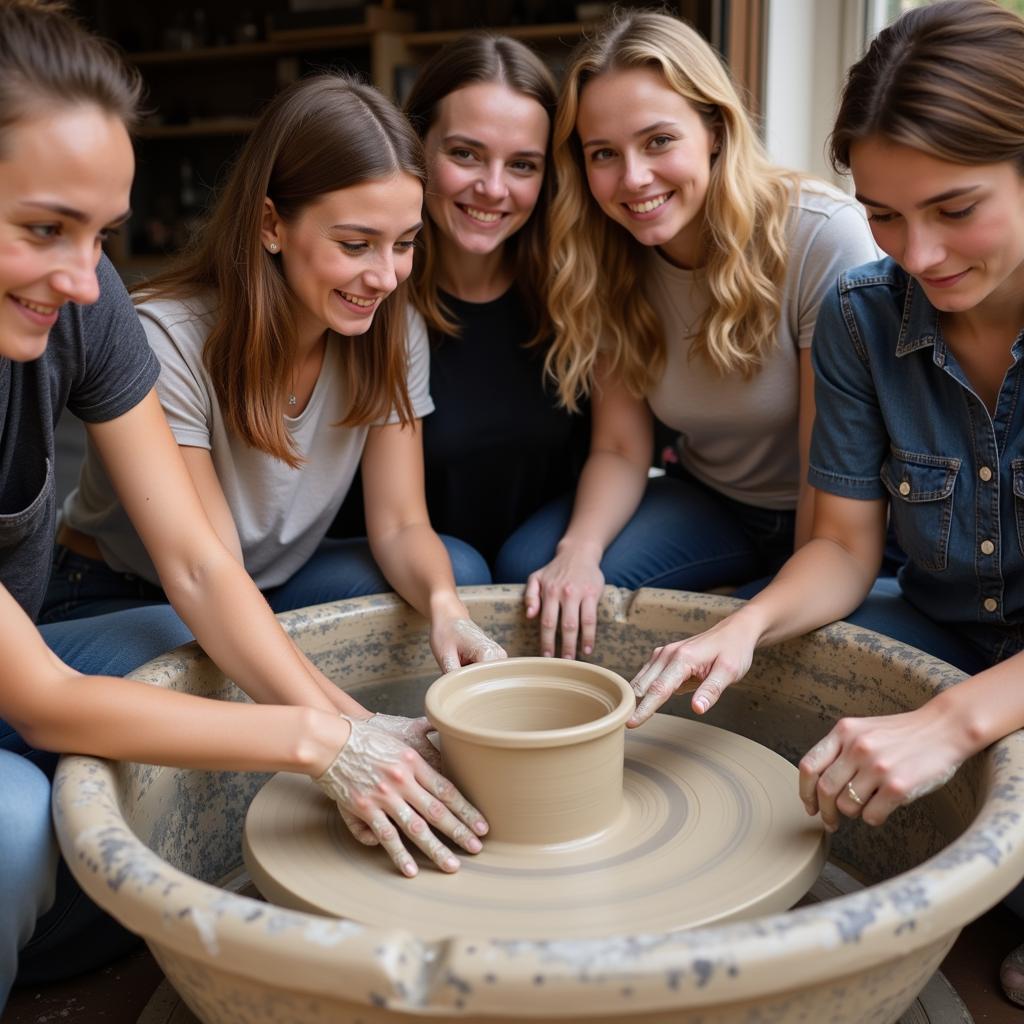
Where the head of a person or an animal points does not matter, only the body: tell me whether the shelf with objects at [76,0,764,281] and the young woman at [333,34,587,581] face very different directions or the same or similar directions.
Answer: same or similar directions

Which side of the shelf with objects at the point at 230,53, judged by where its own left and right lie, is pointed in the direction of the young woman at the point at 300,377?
front

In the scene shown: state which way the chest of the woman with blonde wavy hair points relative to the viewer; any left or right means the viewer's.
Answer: facing the viewer and to the left of the viewer

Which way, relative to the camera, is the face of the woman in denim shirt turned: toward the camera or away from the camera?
toward the camera

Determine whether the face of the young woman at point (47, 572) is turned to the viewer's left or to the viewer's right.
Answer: to the viewer's right

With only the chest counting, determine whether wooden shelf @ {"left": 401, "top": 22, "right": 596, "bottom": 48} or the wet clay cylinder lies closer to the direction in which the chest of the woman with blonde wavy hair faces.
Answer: the wet clay cylinder

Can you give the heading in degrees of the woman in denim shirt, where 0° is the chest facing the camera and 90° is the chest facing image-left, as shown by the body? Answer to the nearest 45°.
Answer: approximately 45°

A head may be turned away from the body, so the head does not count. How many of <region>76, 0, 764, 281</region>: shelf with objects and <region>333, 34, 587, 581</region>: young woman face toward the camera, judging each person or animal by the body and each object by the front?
2

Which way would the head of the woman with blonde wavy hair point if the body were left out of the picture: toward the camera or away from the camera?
toward the camera

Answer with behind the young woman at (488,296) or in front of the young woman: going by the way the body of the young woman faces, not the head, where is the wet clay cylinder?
in front

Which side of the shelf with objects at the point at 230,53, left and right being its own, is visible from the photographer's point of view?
front

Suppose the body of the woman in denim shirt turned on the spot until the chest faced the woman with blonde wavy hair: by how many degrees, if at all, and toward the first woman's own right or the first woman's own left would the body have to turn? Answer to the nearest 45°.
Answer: approximately 90° to the first woman's own right

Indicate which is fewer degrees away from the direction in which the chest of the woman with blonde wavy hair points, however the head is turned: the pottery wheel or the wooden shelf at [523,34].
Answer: the pottery wheel

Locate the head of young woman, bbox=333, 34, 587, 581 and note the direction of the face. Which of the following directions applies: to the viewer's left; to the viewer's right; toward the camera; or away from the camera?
toward the camera
